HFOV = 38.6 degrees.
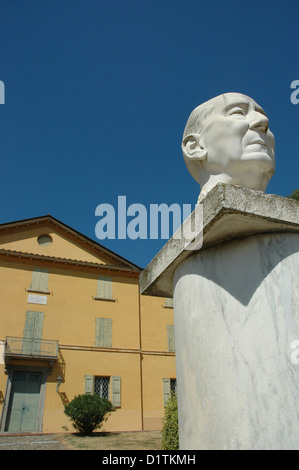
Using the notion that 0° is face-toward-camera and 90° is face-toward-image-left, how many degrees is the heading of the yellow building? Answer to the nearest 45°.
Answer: approximately 0°

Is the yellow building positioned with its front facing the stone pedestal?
yes

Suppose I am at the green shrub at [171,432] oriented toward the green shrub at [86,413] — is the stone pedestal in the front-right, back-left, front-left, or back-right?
back-left

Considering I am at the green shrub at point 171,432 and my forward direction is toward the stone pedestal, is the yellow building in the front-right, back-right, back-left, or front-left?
back-right
